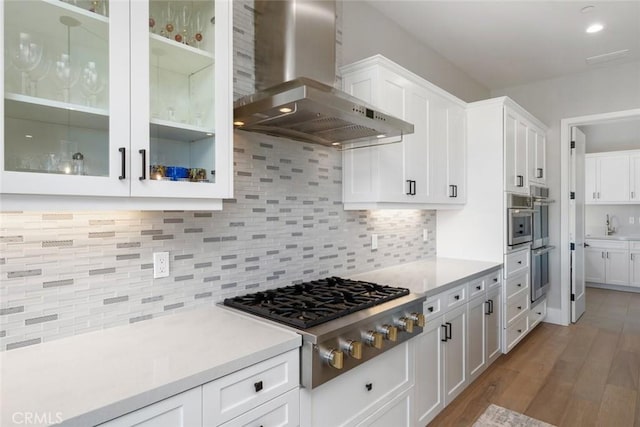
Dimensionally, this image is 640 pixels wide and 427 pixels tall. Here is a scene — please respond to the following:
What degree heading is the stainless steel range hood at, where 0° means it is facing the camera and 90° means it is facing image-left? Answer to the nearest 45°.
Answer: approximately 315°

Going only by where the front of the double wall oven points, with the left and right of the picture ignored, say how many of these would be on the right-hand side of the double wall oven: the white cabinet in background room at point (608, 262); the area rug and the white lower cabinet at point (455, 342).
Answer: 2

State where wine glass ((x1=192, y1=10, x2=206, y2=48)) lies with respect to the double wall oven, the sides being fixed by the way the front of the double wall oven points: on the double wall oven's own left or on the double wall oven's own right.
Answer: on the double wall oven's own right

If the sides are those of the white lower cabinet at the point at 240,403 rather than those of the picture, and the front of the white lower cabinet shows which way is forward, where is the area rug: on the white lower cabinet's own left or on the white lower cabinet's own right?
on the white lower cabinet's own left

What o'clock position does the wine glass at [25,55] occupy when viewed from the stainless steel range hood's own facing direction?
The wine glass is roughly at 3 o'clock from the stainless steel range hood.

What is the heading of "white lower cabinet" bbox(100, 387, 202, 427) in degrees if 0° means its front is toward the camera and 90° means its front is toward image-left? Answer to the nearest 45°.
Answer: approximately 315°

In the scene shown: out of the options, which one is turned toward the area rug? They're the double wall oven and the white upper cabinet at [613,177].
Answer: the white upper cabinet

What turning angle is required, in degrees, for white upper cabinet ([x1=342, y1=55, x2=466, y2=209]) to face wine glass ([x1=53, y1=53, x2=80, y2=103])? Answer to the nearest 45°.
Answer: approximately 90° to its right

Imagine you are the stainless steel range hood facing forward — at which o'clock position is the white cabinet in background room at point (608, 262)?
The white cabinet in background room is roughly at 9 o'clock from the stainless steel range hood.

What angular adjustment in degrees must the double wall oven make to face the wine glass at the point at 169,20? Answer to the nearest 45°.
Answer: approximately 90° to its right
